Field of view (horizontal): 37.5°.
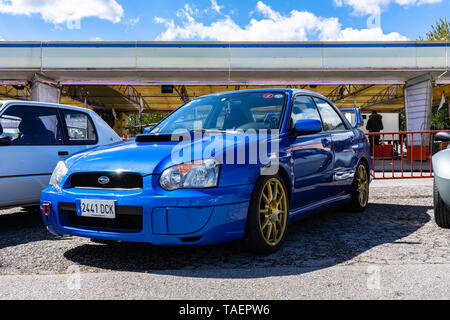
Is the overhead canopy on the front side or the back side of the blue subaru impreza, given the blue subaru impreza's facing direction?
on the back side

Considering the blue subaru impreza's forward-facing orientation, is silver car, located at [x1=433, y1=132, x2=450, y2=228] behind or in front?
behind

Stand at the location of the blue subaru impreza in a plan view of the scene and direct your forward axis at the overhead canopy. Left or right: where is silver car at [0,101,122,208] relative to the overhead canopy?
left

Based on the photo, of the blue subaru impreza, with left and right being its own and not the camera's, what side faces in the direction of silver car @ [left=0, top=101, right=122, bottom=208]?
right

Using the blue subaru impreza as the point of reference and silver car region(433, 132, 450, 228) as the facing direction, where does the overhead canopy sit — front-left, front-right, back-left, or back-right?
front-left
